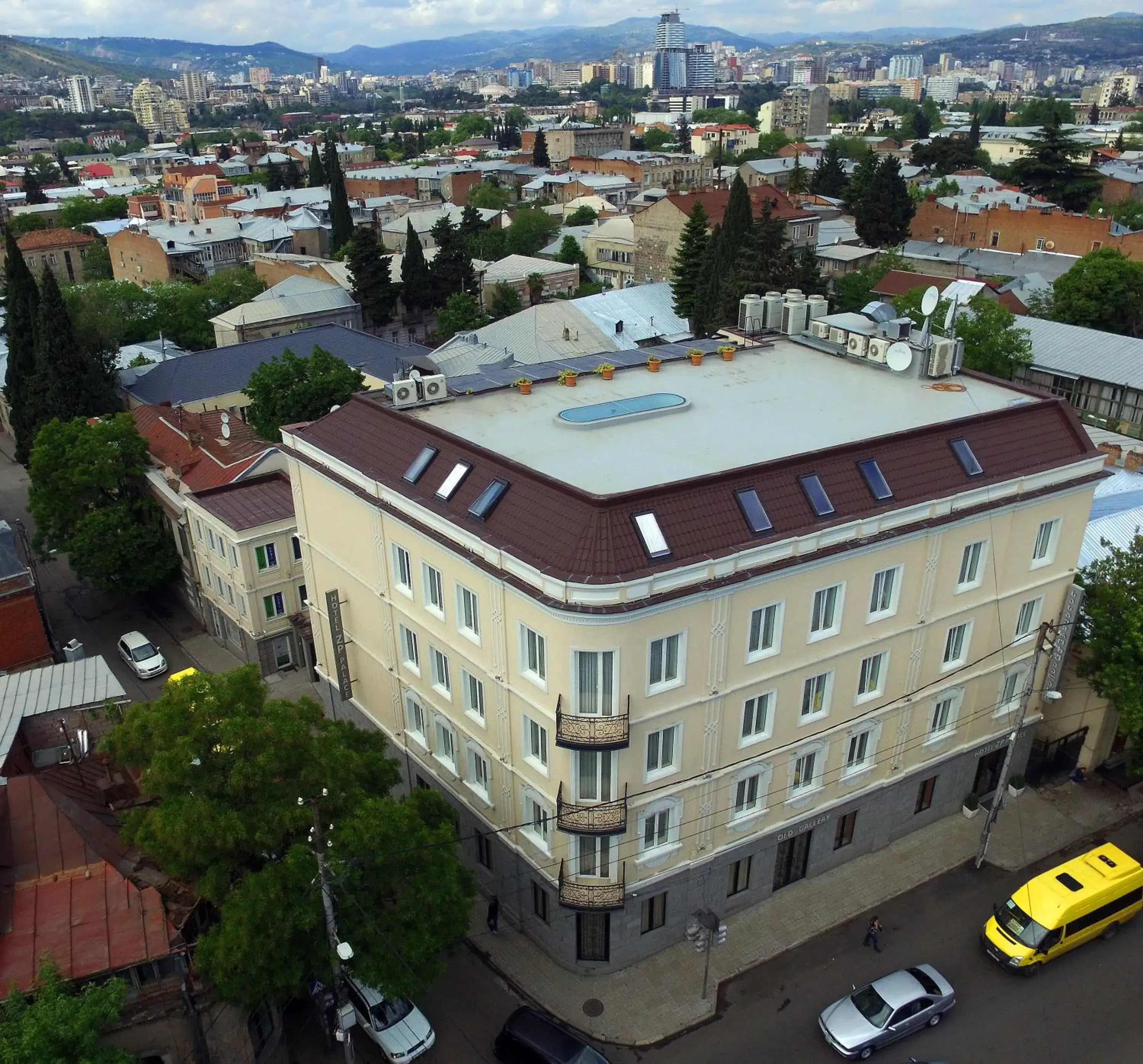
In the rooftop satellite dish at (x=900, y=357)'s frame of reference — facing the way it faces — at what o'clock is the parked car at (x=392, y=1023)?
The parked car is roughly at 1 o'clock from the rooftop satellite dish.

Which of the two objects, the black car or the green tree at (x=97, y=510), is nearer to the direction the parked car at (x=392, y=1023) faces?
the black car

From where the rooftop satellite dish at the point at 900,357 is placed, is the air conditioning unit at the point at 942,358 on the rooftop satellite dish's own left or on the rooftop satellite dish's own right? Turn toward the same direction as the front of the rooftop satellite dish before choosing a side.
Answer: on the rooftop satellite dish's own left

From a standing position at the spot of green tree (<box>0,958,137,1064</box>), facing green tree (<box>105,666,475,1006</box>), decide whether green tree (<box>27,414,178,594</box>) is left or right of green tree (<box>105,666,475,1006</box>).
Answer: left

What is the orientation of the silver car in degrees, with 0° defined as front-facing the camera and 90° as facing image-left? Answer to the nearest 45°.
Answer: approximately 45°

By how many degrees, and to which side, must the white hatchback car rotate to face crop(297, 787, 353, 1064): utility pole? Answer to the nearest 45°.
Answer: approximately 45° to its right

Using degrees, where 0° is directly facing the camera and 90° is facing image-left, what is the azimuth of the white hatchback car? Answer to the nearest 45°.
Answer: approximately 315°

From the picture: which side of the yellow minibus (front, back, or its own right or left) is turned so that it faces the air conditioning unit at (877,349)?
right

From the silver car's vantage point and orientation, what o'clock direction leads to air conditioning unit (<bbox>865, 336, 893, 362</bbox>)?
The air conditioning unit is roughly at 4 o'clock from the silver car.

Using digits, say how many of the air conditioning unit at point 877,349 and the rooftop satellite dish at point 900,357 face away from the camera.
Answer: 0

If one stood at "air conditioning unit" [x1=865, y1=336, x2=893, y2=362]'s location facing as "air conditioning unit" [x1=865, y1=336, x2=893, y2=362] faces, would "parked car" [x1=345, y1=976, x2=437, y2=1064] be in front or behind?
in front

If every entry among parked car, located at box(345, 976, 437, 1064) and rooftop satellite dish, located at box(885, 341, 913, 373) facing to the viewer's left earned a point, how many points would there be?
0

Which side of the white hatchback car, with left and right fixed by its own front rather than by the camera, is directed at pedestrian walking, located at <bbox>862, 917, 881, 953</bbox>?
front

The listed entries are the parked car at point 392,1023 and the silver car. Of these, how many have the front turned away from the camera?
0

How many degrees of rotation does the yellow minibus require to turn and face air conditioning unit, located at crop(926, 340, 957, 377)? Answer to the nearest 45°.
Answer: approximately 90° to its right
